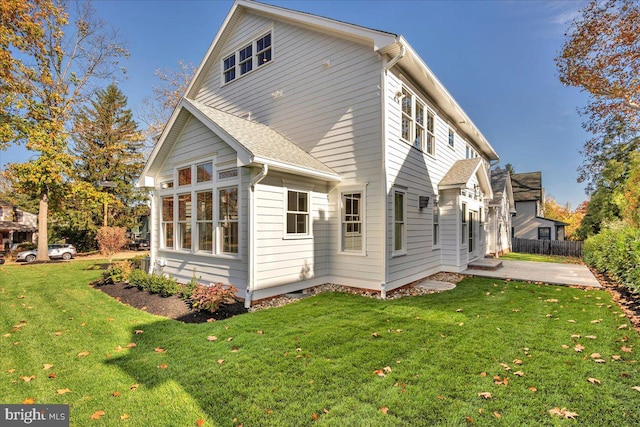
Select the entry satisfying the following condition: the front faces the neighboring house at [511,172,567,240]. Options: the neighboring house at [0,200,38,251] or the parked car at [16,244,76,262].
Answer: the neighboring house at [0,200,38,251]

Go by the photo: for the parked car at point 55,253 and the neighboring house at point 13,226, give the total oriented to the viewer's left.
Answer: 1

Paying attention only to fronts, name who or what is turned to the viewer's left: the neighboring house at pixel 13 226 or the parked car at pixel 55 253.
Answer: the parked car

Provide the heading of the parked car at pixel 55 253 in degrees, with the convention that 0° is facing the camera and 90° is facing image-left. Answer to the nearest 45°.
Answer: approximately 90°

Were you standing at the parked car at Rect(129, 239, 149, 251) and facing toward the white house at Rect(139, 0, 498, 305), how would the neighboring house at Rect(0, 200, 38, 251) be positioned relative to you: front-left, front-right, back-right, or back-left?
back-right

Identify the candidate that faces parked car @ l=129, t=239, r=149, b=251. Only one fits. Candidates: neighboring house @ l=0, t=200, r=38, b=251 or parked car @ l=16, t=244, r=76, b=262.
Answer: the neighboring house

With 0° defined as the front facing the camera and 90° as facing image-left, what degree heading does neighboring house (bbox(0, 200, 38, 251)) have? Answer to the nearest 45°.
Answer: approximately 315°

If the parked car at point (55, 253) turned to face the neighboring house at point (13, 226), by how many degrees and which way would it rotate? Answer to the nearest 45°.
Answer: approximately 90° to its right

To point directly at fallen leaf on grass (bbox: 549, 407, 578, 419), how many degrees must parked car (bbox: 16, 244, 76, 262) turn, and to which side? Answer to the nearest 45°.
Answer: approximately 90° to its left

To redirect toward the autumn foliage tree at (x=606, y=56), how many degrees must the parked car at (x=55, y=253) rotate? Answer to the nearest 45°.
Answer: approximately 135° to its left

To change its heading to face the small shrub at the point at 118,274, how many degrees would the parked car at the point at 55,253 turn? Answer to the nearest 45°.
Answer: approximately 90° to its left
